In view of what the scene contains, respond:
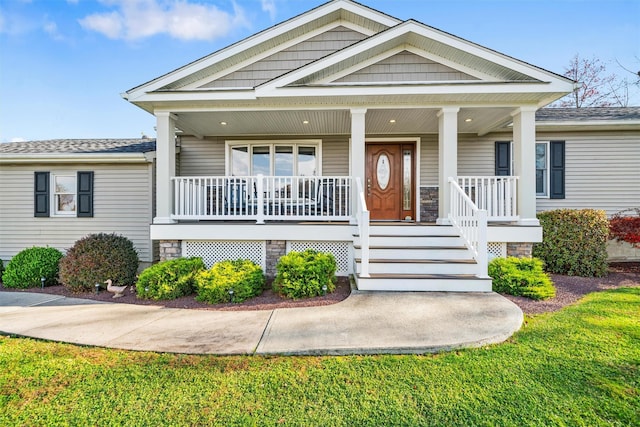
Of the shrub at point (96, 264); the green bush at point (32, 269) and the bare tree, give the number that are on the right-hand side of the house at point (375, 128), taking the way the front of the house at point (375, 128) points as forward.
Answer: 2

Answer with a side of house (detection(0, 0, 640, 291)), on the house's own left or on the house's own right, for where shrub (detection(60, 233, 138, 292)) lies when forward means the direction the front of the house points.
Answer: on the house's own right

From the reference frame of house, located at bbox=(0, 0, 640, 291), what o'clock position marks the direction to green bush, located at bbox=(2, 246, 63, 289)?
The green bush is roughly at 3 o'clock from the house.

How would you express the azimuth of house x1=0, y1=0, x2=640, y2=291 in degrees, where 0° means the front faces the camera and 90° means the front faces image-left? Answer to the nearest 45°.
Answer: approximately 0°

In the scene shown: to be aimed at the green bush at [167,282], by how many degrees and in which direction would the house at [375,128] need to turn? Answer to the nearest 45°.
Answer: approximately 90° to its right

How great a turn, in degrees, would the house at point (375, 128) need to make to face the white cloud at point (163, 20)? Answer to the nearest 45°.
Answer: approximately 135° to its right

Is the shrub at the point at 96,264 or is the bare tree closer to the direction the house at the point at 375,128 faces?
the shrub

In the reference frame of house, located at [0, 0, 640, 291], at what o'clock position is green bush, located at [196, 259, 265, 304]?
The green bush is roughly at 2 o'clock from the house.

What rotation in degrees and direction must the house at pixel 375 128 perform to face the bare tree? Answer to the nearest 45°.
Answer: approximately 135° to its left
